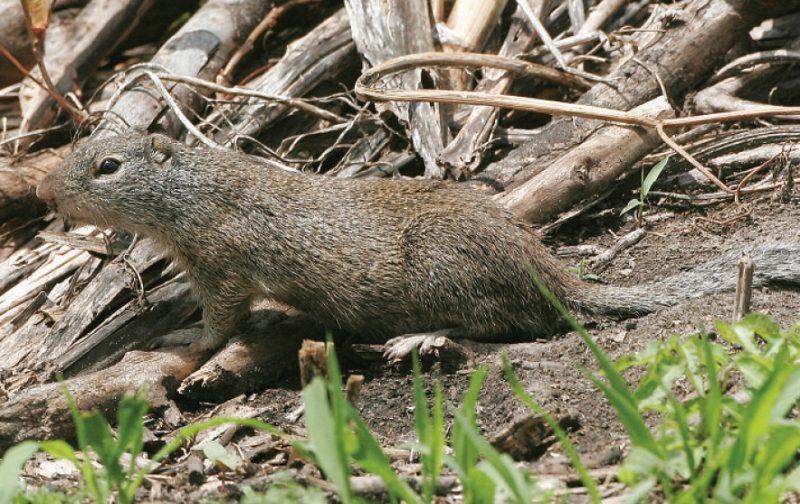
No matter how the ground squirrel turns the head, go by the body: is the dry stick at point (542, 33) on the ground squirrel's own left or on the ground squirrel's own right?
on the ground squirrel's own right

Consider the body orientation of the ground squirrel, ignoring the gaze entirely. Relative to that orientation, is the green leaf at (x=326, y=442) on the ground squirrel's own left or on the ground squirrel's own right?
on the ground squirrel's own left

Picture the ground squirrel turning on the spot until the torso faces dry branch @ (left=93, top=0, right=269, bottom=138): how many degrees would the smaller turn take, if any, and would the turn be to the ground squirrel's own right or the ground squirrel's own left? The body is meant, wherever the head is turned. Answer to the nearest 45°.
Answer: approximately 45° to the ground squirrel's own right

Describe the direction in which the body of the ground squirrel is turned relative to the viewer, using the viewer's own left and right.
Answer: facing to the left of the viewer

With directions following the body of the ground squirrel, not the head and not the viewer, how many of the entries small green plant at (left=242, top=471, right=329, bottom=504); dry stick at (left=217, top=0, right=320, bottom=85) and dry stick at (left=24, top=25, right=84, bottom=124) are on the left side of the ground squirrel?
1

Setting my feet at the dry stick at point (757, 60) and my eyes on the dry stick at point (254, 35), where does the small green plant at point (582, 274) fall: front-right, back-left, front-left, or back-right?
front-left

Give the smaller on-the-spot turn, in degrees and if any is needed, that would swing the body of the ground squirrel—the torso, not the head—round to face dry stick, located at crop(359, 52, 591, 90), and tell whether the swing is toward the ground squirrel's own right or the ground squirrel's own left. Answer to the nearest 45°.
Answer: approximately 135° to the ground squirrel's own right

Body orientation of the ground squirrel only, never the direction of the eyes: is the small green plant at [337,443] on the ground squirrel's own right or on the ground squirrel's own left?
on the ground squirrel's own left

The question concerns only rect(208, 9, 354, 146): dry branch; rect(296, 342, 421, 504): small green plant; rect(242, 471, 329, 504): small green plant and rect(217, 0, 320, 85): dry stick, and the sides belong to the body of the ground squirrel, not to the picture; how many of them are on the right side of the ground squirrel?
2

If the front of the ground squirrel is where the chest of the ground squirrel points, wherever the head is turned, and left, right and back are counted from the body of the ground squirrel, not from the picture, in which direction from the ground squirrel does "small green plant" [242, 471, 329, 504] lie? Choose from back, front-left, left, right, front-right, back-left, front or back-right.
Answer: left

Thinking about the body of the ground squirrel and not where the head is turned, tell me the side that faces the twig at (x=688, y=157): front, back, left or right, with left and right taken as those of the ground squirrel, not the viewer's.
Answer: back

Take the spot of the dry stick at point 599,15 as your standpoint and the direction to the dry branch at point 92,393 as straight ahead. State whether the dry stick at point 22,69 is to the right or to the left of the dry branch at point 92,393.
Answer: right
